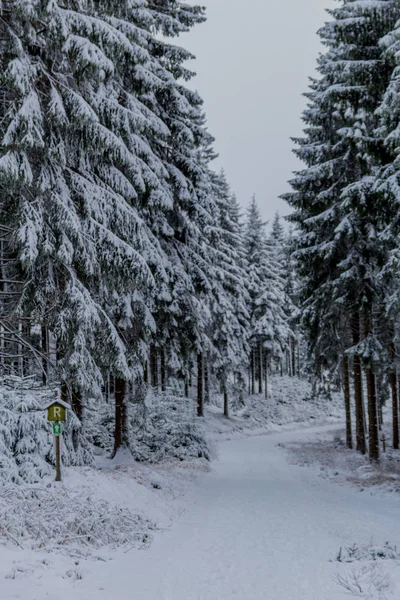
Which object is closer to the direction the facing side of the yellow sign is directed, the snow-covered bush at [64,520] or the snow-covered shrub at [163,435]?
the snow-covered bush

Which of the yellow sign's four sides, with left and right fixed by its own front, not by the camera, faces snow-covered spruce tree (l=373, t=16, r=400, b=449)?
left

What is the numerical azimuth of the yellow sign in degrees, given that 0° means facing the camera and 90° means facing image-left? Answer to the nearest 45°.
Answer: approximately 0°

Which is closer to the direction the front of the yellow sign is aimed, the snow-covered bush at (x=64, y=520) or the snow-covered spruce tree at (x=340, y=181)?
the snow-covered bush

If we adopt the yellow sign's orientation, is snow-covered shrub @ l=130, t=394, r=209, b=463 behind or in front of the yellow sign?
behind

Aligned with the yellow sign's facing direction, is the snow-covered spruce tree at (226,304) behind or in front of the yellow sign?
behind

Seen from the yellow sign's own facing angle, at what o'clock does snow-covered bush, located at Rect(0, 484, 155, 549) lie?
The snow-covered bush is roughly at 12 o'clock from the yellow sign.

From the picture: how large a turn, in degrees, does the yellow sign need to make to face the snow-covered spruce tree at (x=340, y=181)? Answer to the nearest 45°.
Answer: approximately 135° to its left

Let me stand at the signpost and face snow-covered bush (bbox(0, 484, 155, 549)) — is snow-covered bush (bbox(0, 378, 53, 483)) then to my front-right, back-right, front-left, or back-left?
back-right

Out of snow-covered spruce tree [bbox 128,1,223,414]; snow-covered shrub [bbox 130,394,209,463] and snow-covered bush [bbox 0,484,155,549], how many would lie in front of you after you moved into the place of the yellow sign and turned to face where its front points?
1

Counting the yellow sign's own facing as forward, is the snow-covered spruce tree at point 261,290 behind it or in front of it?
behind
